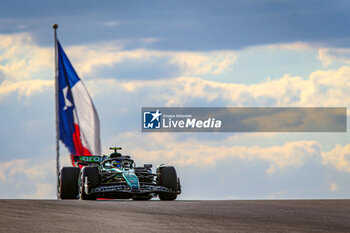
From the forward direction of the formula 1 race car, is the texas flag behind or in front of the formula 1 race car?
behind

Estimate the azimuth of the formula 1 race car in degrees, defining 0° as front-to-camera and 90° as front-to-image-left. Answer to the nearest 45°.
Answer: approximately 0°
